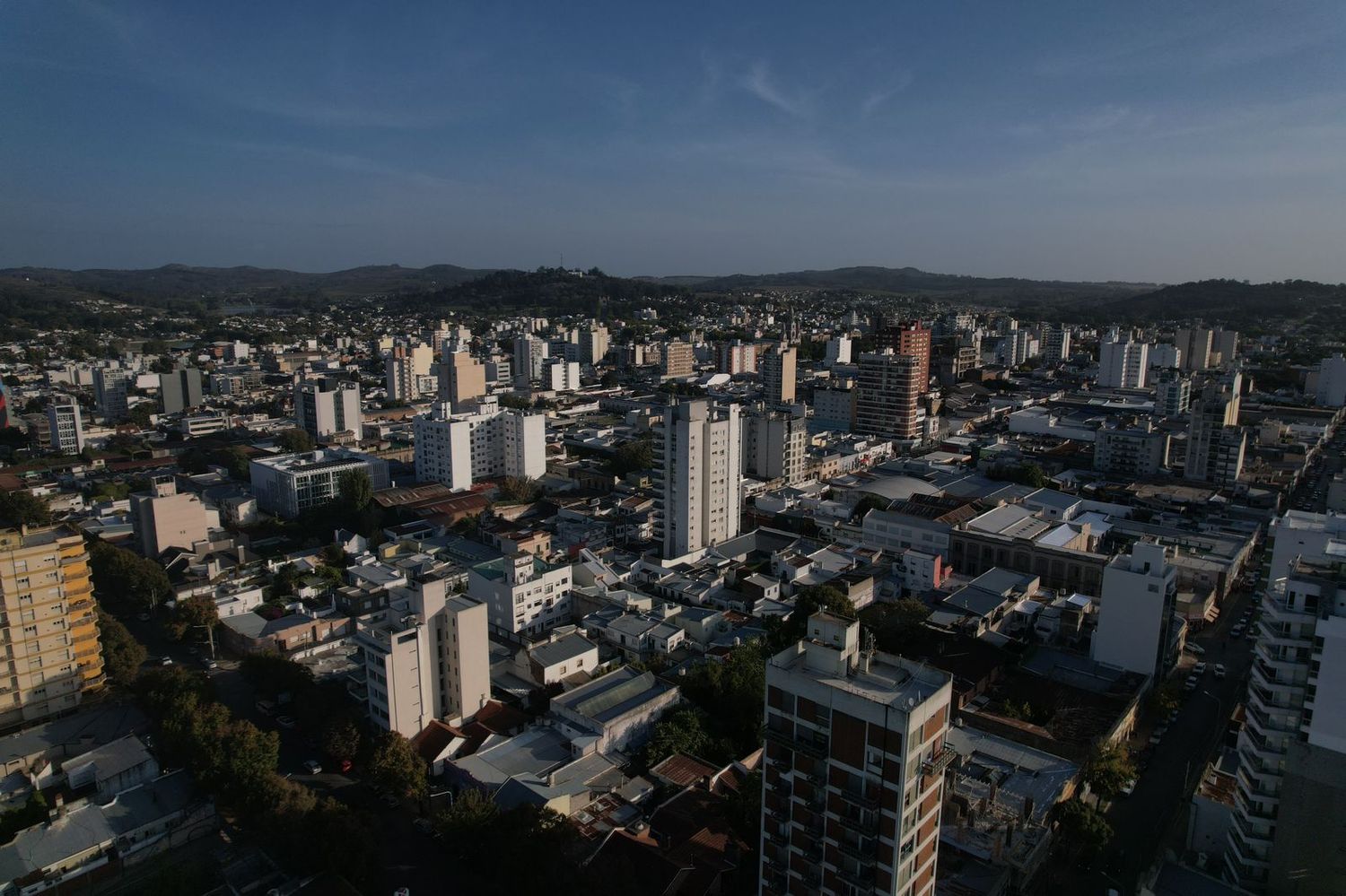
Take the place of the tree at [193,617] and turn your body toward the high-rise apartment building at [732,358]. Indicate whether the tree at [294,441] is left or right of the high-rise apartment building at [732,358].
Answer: left

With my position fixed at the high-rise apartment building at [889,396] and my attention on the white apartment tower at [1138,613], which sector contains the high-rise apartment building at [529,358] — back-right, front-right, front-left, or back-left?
back-right

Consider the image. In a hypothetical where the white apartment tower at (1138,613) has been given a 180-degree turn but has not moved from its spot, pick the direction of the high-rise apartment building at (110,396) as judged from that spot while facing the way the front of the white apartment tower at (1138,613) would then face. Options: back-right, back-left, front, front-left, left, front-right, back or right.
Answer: front

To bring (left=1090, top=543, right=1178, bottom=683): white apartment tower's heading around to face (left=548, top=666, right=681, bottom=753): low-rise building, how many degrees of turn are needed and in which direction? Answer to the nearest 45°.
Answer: approximately 135° to its right
